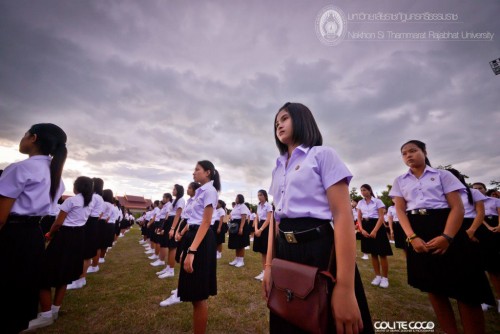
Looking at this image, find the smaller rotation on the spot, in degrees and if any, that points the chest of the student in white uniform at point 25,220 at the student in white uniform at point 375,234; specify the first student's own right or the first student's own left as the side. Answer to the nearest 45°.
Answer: approximately 135° to the first student's own right

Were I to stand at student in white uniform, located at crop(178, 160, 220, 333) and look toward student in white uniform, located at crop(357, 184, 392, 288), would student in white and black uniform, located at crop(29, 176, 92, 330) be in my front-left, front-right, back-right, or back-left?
back-left

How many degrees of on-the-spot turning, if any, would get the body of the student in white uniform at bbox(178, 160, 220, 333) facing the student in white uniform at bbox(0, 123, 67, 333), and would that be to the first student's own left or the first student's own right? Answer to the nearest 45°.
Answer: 0° — they already face them

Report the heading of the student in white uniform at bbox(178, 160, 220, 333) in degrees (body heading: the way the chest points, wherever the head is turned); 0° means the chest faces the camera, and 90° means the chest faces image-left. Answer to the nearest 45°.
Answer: approximately 90°

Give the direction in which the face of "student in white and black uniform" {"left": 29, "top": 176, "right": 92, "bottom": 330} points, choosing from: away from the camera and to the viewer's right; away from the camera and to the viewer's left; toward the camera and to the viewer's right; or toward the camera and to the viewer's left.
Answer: away from the camera and to the viewer's left

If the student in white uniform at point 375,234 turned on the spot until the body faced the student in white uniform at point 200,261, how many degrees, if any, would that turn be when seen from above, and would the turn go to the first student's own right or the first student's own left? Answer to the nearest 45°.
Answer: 0° — they already face them

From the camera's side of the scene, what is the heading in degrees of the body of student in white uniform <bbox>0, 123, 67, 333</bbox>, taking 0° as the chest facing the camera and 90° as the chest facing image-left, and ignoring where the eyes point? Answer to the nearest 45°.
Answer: approximately 135°

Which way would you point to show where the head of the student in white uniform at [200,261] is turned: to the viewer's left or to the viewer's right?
to the viewer's left
